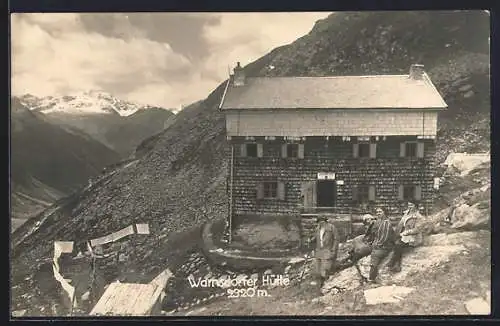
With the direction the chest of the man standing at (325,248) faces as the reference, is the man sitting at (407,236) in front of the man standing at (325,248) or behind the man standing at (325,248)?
behind

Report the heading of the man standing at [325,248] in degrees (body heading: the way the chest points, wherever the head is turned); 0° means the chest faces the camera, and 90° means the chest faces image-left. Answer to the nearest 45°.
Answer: approximately 45°

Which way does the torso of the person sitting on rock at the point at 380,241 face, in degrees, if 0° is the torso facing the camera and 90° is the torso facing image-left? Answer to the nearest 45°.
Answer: approximately 45°

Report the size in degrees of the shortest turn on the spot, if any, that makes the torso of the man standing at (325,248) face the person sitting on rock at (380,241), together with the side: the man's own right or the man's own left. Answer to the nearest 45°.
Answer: approximately 135° to the man's own left
